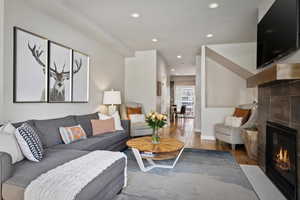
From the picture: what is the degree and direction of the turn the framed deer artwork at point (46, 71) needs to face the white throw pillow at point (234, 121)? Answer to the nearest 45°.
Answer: approximately 45° to its left

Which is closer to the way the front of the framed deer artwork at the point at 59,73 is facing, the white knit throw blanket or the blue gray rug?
the blue gray rug

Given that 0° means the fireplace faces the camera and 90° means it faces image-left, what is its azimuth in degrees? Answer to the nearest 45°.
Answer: approximately 45°

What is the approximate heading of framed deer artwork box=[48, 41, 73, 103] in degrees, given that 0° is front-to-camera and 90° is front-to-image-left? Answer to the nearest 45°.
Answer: approximately 315°

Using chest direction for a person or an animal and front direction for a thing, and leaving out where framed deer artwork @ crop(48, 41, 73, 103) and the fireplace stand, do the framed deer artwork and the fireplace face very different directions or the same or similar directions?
very different directions

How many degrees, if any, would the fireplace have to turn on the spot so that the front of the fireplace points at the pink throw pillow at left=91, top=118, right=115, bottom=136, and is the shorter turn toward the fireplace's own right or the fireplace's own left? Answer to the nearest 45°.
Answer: approximately 45° to the fireplace's own right

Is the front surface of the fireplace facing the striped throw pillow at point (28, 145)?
yes

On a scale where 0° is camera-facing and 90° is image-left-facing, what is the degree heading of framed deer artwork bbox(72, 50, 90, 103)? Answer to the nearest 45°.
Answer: approximately 315°
